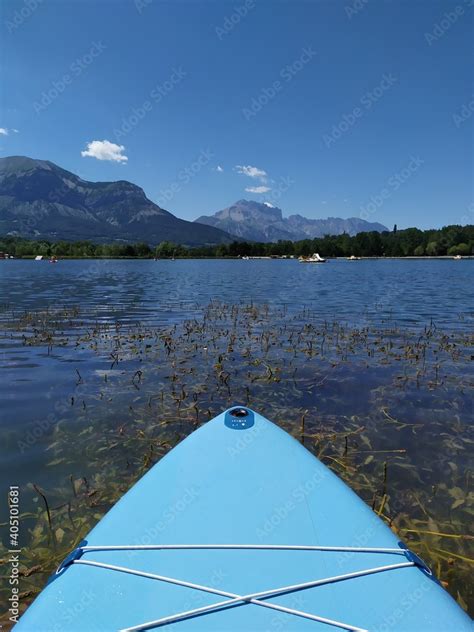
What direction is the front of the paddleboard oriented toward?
away from the camera
